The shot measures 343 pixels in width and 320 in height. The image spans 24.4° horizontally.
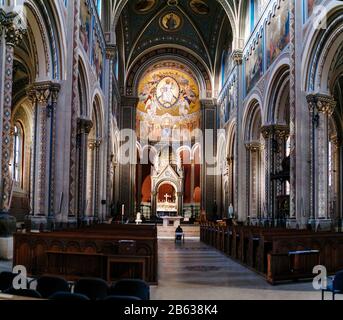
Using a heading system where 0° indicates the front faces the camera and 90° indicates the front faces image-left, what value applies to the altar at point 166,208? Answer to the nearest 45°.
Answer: approximately 0°

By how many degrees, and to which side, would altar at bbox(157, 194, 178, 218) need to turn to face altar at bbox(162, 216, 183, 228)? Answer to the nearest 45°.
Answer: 0° — it already faces it

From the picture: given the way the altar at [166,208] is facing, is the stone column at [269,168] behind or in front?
in front

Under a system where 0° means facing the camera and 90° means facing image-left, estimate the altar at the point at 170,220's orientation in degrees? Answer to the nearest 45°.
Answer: approximately 0°

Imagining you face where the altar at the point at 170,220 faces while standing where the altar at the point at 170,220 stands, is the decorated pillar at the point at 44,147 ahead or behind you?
ahead

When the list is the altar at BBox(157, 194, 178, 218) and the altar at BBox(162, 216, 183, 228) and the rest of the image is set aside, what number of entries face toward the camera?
2

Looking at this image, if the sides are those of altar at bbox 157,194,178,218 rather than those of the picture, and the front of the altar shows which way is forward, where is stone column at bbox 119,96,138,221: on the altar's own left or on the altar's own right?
on the altar's own right

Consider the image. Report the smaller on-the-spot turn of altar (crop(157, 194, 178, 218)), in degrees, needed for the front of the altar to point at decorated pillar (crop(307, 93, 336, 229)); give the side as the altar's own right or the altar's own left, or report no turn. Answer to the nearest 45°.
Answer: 0° — it already faces it
